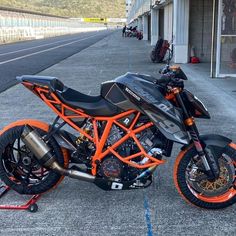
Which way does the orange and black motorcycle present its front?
to the viewer's right
